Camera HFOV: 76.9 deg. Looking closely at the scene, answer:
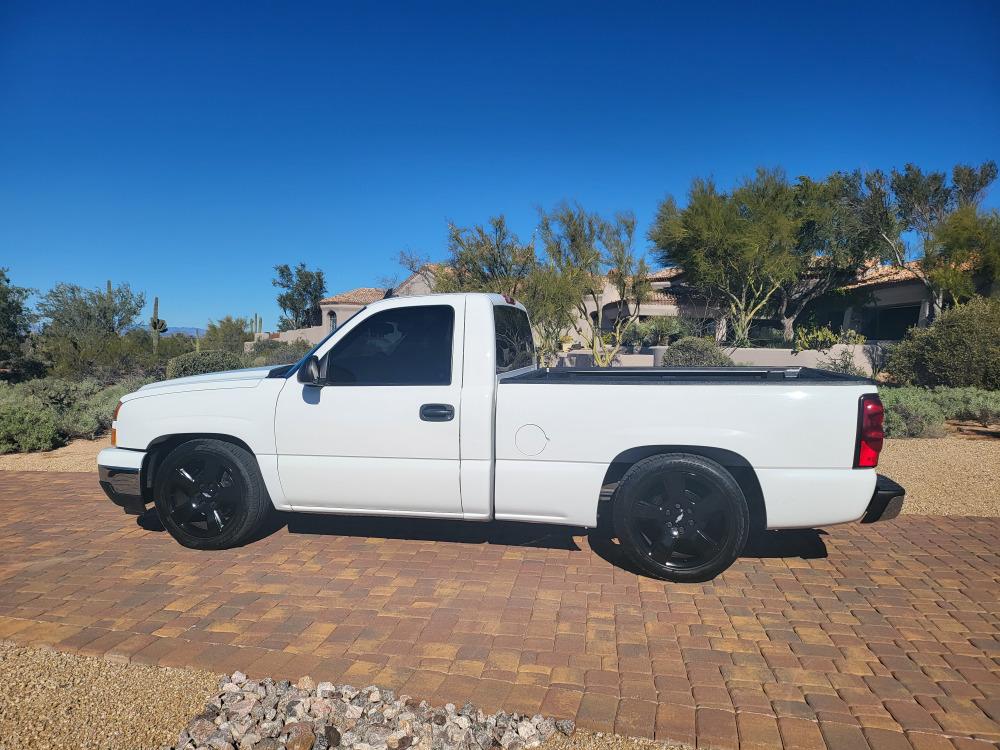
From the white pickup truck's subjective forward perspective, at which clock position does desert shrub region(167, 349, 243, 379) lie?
The desert shrub is roughly at 2 o'clock from the white pickup truck.

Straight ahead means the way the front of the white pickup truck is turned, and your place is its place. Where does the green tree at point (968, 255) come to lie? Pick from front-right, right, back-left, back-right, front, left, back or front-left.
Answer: back-right

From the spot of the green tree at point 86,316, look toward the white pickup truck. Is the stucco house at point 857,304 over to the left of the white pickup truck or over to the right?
left

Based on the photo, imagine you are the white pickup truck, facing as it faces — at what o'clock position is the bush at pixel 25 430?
The bush is roughly at 1 o'clock from the white pickup truck.

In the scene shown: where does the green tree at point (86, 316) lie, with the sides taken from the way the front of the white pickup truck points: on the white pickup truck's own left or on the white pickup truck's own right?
on the white pickup truck's own right

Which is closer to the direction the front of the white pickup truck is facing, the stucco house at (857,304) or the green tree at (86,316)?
the green tree

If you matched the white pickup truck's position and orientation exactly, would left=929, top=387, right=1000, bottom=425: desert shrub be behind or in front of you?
behind

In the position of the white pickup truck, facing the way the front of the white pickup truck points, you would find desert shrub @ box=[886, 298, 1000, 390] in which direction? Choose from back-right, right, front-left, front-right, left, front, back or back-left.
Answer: back-right

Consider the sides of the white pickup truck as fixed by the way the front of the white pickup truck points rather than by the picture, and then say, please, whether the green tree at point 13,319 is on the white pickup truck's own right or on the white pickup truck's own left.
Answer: on the white pickup truck's own right

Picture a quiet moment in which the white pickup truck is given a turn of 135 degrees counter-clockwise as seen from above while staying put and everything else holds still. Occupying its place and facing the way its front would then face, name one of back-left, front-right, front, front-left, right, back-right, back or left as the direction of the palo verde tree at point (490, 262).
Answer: back-left

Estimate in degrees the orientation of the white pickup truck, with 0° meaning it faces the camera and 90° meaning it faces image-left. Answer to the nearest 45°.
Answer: approximately 90°
